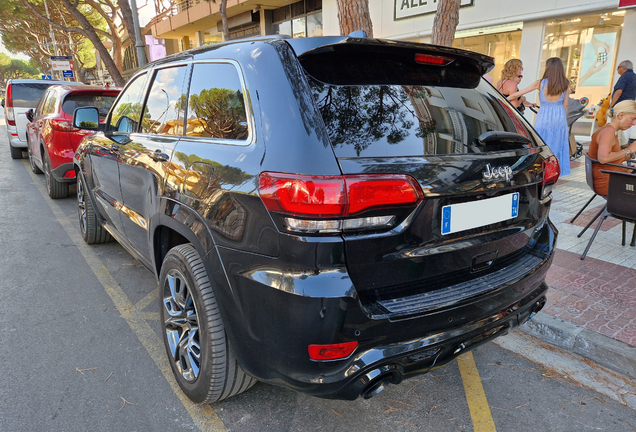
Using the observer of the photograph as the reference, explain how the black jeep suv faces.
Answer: facing away from the viewer and to the left of the viewer

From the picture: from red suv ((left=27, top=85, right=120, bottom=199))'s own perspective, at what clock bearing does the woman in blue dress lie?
The woman in blue dress is roughly at 4 o'clock from the red suv.

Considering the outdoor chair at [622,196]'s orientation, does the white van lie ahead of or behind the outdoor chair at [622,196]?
behind

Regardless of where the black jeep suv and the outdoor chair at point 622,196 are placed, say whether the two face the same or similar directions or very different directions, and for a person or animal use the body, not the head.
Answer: same or similar directions

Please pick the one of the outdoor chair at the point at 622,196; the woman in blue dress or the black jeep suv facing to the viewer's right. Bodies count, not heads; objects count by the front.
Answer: the outdoor chair

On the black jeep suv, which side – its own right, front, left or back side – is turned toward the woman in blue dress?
right

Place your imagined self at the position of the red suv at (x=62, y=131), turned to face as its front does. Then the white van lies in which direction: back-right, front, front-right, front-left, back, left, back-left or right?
front

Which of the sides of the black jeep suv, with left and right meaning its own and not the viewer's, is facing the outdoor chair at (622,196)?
right

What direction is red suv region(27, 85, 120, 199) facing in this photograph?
away from the camera

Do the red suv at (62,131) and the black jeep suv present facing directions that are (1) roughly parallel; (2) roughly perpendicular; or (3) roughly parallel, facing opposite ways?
roughly parallel

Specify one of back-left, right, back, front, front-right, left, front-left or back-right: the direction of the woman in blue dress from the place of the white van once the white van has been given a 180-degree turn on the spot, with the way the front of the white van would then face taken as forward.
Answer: front-left

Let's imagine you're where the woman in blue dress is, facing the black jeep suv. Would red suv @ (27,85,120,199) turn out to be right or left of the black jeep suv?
right

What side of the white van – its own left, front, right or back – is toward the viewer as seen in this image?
back
